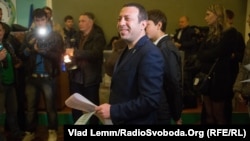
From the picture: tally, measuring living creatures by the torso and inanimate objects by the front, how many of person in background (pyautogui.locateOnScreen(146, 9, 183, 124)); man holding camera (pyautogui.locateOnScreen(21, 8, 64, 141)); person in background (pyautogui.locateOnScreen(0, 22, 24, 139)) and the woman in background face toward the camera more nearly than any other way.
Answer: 2

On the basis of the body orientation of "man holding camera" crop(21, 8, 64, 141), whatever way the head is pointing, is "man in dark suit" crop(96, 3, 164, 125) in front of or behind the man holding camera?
in front

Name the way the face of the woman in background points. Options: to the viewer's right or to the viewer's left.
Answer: to the viewer's left

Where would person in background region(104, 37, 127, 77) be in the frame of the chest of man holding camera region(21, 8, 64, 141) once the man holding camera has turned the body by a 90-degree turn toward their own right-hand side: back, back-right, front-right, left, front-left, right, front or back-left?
back-right

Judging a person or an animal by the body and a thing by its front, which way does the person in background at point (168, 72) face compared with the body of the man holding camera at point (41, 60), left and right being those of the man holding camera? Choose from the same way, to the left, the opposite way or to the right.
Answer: to the right

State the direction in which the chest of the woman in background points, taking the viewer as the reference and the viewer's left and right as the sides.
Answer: facing to the left of the viewer
